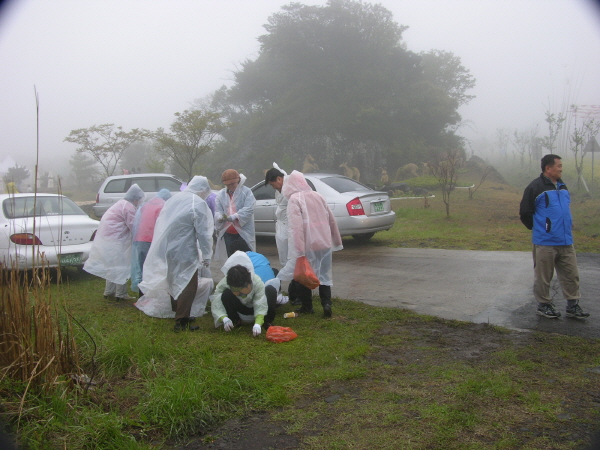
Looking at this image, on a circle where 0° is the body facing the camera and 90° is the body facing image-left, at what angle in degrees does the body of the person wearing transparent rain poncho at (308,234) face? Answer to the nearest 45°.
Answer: approximately 135°

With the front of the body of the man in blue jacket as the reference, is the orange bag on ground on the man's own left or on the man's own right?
on the man's own right

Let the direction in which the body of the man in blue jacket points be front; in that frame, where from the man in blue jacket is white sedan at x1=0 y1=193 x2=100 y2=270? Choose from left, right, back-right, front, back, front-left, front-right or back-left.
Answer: back-right

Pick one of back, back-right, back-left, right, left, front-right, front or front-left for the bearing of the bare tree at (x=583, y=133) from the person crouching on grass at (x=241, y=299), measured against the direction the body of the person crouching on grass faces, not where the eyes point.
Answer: back-left

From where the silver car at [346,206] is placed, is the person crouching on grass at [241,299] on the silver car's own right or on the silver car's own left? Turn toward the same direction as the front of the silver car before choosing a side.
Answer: on the silver car's own left

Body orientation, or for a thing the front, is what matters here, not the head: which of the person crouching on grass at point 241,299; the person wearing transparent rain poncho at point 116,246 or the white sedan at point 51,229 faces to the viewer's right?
the person wearing transparent rain poncho

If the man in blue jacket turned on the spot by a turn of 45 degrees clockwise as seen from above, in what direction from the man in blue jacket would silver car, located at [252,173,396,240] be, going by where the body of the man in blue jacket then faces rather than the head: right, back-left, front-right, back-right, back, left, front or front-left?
back-right

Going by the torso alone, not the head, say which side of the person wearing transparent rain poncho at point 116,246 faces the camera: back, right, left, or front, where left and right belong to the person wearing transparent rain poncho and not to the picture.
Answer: right

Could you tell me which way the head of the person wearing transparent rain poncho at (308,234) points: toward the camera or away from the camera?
away from the camera
